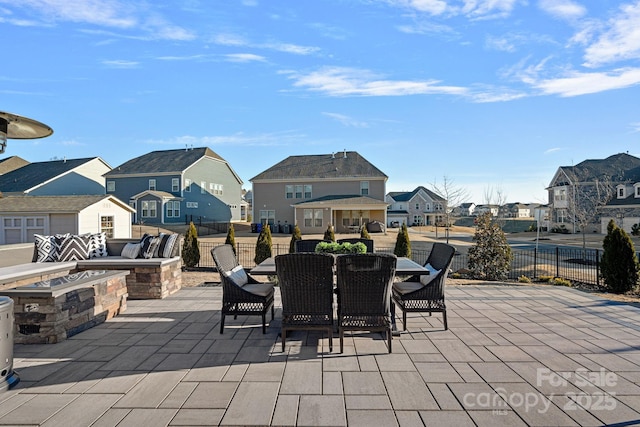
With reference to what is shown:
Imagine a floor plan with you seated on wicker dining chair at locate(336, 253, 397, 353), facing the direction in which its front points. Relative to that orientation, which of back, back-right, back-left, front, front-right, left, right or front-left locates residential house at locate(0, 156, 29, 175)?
front-left

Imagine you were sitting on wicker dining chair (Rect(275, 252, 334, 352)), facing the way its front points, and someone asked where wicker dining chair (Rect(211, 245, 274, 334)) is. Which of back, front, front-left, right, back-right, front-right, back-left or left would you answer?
front-left

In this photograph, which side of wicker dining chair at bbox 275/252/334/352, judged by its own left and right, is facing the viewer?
back

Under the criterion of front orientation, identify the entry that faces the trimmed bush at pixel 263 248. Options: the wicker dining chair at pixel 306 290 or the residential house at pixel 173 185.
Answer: the wicker dining chair

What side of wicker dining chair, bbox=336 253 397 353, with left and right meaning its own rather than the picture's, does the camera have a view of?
back

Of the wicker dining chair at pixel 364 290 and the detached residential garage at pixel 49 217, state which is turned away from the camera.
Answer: the wicker dining chair

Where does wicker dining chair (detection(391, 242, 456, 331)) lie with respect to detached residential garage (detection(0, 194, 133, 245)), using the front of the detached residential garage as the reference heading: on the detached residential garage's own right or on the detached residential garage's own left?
on the detached residential garage's own left
